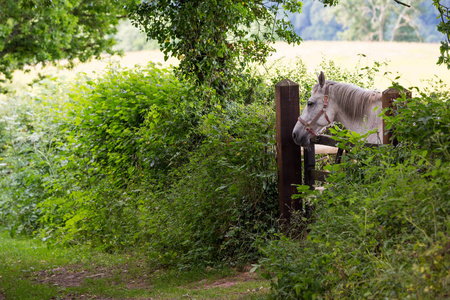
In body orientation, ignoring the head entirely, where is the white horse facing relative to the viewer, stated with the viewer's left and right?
facing to the left of the viewer

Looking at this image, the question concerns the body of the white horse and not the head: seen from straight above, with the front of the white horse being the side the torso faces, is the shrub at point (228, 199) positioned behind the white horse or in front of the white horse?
in front

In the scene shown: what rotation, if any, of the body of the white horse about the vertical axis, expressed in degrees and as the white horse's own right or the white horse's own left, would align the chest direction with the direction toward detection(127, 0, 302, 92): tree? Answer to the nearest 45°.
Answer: approximately 45° to the white horse's own right

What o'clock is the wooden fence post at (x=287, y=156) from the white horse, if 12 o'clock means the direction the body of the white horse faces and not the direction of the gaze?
The wooden fence post is roughly at 11 o'clock from the white horse.
